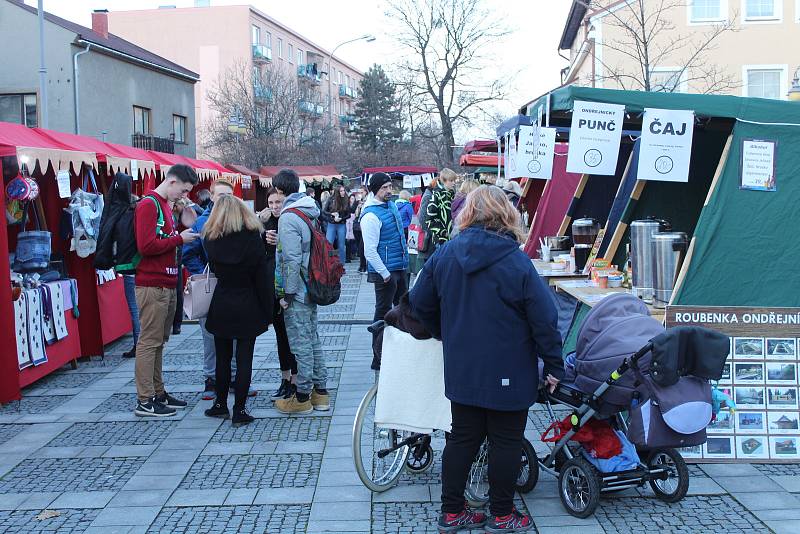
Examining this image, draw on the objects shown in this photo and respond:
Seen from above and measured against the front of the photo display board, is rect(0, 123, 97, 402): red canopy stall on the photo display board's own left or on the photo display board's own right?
on the photo display board's own right

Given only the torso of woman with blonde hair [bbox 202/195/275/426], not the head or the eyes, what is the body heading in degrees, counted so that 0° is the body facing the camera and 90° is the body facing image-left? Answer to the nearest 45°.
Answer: approximately 180°

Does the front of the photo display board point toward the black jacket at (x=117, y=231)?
no

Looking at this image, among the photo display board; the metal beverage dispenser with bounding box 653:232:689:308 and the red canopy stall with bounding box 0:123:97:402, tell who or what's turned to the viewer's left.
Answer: the metal beverage dispenser

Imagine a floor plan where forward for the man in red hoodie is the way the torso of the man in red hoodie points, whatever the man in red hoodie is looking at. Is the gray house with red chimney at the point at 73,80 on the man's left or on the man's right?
on the man's left

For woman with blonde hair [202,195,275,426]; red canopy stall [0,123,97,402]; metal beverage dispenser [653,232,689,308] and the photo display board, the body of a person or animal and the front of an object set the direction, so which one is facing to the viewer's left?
the metal beverage dispenser

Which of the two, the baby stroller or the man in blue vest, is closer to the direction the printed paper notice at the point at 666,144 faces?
the baby stroller

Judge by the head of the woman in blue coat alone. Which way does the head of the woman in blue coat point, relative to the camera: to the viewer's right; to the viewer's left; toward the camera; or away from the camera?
away from the camera

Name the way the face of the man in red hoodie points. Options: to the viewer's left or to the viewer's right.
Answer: to the viewer's right

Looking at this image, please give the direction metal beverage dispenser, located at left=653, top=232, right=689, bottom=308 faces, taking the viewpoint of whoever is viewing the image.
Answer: facing to the left of the viewer

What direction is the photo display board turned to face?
toward the camera

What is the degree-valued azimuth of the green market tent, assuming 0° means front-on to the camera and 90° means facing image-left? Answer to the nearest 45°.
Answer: approximately 45°

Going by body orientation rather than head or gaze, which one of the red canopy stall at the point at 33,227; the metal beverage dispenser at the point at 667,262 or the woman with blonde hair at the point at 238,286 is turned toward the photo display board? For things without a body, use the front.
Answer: the red canopy stall

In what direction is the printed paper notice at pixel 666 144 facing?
toward the camera

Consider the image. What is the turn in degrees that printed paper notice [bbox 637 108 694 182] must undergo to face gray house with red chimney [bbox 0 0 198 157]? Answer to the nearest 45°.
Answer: approximately 135° to its right

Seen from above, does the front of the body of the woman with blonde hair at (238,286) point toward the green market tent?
no

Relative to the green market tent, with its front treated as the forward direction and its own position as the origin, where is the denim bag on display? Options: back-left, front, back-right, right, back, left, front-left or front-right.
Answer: front-right

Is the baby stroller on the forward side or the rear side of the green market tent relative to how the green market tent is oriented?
on the forward side

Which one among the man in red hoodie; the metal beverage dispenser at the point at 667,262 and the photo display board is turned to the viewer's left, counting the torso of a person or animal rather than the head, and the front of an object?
the metal beverage dispenser

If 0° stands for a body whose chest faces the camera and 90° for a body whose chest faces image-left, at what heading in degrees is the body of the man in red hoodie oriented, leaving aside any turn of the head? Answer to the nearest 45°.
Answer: approximately 270°
